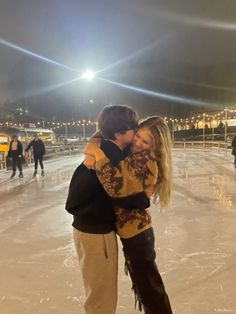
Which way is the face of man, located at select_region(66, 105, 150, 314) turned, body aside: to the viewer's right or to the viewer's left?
to the viewer's right

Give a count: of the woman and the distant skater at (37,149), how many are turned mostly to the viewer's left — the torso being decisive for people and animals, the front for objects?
1

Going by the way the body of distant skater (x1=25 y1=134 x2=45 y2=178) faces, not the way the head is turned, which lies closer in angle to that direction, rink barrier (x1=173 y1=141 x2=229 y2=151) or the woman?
the woman

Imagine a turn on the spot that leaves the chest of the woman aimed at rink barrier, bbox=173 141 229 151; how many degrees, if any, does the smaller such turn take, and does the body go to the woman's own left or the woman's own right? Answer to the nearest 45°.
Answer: approximately 90° to the woman's own right

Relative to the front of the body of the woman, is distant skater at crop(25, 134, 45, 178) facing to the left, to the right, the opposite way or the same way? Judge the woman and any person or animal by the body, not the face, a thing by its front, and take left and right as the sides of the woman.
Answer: to the left

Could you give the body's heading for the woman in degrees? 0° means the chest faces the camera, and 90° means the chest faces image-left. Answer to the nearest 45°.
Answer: approximately 90°

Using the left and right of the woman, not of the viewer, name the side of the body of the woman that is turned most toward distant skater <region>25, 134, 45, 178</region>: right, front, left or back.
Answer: right

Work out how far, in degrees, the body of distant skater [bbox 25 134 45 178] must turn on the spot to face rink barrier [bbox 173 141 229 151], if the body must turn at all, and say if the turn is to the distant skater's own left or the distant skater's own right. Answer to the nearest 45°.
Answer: approximately 135° to the distant skater's own left

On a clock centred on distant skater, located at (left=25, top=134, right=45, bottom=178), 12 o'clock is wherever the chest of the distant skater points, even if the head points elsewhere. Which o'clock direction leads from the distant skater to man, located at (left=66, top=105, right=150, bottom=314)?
The man is roughly at 12 o'clock from the distant skater.
